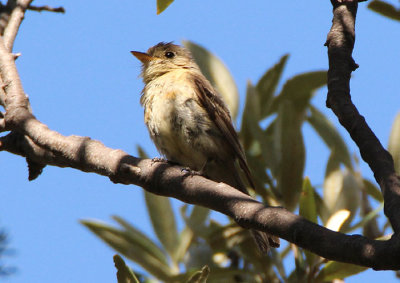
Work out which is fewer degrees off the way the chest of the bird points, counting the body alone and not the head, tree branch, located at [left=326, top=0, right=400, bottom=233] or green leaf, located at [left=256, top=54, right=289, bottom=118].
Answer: the tree branch

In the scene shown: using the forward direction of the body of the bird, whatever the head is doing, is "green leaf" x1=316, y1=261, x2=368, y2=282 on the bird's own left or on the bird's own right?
on the bird's own left

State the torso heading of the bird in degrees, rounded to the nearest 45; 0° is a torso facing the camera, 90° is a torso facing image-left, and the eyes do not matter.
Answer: approximately 45°

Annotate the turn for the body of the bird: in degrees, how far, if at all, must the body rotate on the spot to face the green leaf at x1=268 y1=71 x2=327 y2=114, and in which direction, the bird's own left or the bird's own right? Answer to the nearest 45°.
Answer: approximately 135° to the bird's own left

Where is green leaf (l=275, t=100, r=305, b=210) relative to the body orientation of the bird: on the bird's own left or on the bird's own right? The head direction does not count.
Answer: on the bird's own left

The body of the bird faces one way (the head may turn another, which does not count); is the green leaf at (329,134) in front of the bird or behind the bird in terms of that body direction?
behind

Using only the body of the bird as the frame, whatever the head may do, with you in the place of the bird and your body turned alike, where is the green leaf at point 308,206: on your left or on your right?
on your left
